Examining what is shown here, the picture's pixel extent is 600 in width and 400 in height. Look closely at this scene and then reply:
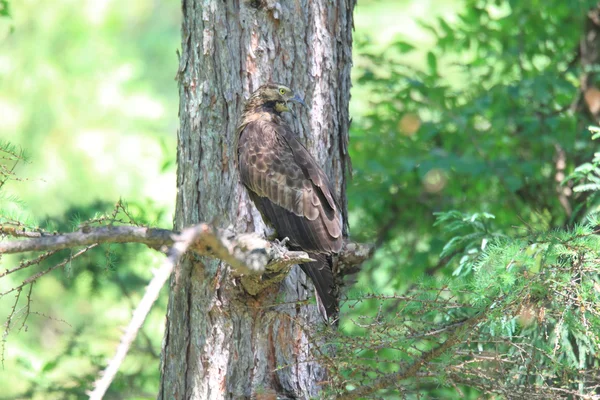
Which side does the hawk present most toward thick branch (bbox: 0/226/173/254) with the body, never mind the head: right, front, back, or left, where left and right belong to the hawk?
front

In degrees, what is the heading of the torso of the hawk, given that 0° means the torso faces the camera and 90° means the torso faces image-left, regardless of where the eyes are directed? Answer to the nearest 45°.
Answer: approximately 135°

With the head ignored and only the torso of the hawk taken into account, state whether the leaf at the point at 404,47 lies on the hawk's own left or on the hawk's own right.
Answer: on the hawk's own right

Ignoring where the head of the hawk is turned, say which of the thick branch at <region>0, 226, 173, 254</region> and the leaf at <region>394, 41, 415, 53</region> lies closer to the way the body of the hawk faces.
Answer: the leaf

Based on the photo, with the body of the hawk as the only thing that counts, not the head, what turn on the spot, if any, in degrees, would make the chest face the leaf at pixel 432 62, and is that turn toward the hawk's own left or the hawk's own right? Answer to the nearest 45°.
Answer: approximately 90° to the hawk's own right
